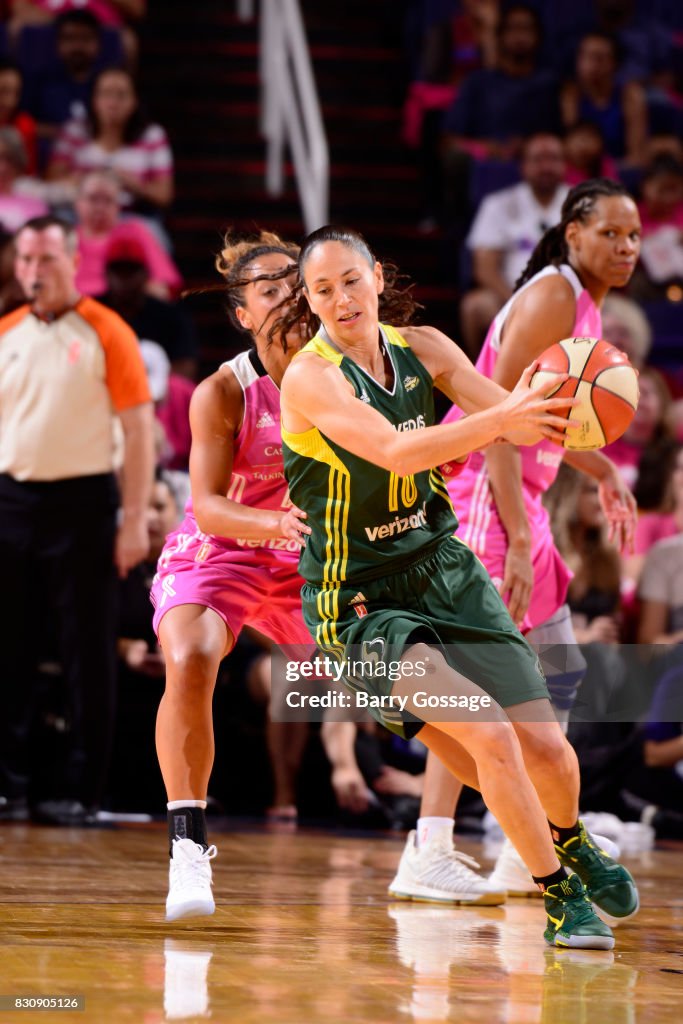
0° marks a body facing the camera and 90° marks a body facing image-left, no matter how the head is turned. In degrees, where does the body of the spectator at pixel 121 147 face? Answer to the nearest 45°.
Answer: approximately 0°

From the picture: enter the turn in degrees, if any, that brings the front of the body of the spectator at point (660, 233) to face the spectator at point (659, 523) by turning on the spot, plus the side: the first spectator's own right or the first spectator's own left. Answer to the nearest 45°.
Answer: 0° — they already face them

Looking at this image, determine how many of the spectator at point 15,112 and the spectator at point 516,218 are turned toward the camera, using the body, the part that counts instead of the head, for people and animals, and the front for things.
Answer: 2

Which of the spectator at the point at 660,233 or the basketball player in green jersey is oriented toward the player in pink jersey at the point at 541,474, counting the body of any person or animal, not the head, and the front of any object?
the spectator

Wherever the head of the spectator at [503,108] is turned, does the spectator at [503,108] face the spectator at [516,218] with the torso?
yes

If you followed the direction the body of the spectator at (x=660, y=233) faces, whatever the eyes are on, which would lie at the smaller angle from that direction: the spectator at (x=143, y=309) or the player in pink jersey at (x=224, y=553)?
the player in pink jersey

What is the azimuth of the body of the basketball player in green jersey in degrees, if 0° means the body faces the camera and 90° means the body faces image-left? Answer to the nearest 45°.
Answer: approximately 315°

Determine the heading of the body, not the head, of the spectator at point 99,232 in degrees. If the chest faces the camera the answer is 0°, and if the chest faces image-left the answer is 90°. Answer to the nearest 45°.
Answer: approximately 0°
